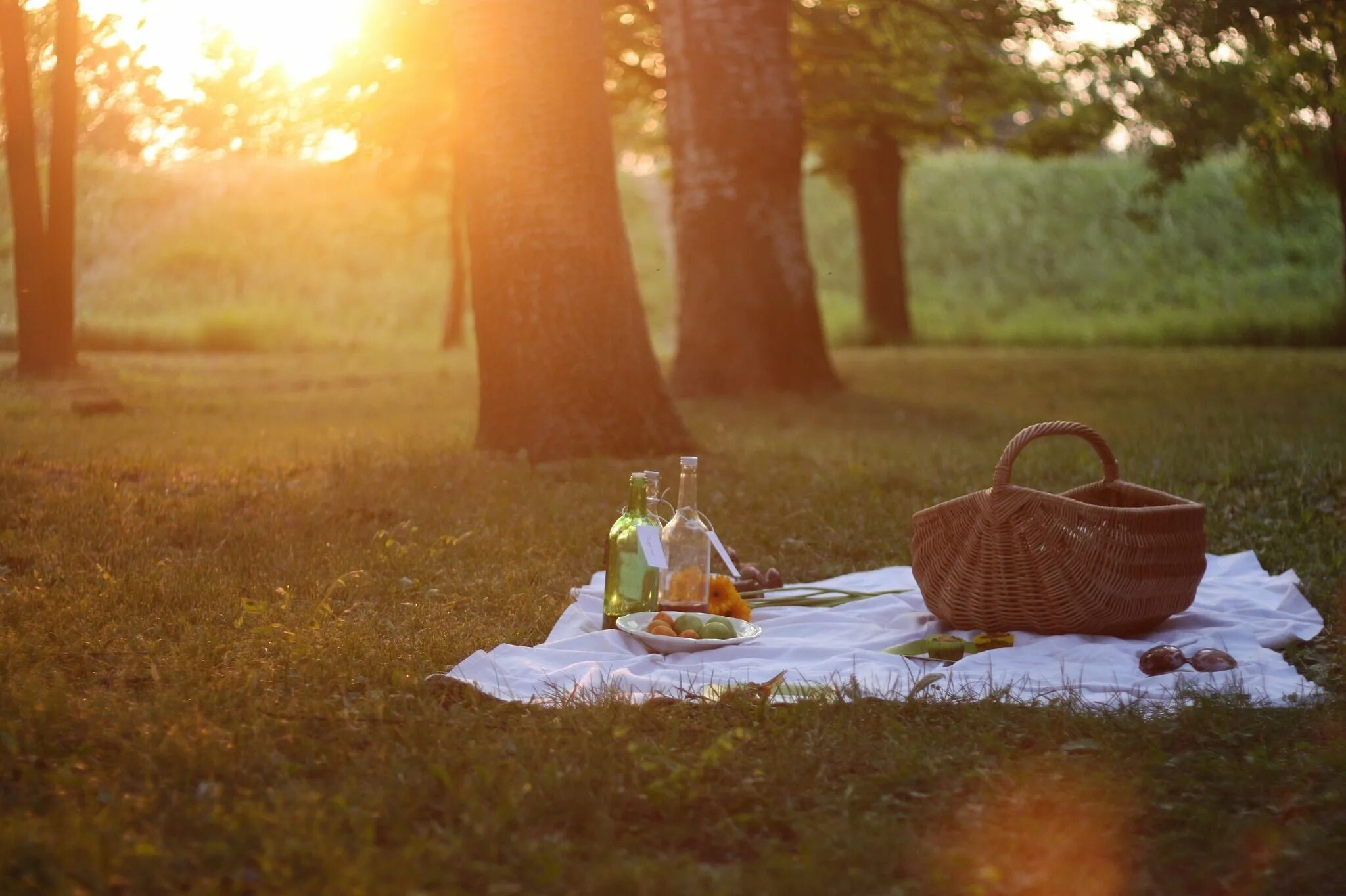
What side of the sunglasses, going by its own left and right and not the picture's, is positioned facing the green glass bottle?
right

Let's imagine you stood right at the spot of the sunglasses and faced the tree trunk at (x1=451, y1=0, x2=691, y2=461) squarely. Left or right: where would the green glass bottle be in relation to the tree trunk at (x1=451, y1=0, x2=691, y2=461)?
left

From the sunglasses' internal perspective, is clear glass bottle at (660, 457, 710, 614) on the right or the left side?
on its right

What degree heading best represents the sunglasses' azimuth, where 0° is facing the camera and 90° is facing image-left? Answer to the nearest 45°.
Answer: approximately 0°

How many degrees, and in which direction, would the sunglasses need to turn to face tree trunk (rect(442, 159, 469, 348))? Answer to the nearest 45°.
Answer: approximately 135° to its right

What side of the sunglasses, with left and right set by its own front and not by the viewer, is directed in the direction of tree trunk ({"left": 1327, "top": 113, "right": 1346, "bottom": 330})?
back

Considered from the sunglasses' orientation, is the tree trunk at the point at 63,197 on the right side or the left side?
on its right

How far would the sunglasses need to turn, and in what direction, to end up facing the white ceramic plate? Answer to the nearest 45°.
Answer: approximately 90° to its right
